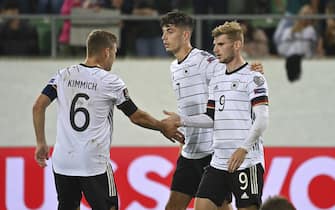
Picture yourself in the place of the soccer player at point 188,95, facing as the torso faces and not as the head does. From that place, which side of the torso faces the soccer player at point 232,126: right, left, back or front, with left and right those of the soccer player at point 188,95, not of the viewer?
left

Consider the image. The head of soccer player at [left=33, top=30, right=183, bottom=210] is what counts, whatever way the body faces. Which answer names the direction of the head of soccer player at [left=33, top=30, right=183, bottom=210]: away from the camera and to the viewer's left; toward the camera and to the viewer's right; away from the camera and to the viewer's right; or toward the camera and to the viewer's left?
away from the camera and to the viewer's right

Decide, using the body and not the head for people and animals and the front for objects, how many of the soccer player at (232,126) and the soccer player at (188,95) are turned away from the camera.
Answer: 0

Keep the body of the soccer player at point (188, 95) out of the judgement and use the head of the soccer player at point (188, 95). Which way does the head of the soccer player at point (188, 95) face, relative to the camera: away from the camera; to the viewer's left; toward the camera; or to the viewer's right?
to the viewer's left

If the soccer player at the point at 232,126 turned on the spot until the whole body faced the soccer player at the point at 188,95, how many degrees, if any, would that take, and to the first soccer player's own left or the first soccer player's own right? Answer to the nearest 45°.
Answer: approximately 90° to the first soccer player's own right

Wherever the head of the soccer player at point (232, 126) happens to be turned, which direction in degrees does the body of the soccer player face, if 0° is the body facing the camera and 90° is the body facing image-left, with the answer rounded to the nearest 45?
approximately 45°
